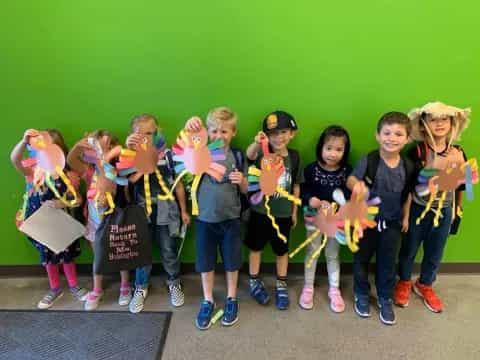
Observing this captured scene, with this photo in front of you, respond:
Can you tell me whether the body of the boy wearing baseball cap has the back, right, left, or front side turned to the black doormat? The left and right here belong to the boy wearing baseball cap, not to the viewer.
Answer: right

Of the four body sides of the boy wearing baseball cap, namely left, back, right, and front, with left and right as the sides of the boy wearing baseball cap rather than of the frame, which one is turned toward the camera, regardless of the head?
front
